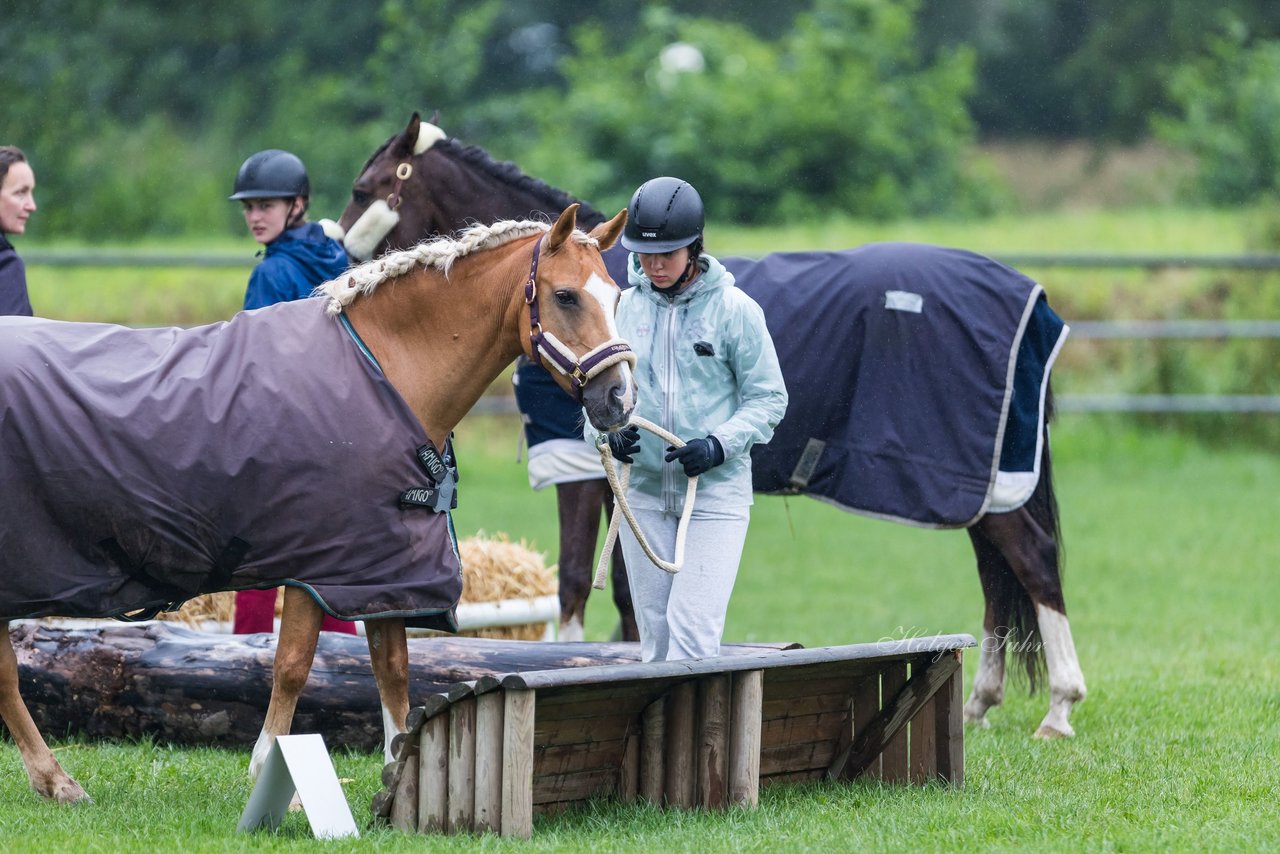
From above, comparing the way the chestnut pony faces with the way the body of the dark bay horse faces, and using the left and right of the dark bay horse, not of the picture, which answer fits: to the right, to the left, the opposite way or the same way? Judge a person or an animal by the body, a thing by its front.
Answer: the opposite way

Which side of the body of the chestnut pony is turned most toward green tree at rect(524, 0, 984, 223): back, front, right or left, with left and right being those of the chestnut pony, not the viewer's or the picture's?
left

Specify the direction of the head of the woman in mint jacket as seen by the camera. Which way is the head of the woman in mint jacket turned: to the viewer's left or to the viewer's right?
to the viewer's left

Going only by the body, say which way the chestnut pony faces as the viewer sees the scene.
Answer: to the viewer's right

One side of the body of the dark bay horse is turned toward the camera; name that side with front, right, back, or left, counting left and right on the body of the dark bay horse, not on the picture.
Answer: left

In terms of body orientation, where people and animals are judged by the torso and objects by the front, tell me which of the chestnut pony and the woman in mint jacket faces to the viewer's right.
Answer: the chestnut pony

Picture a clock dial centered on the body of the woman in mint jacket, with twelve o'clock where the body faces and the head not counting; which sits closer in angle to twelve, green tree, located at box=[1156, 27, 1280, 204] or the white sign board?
the white sign board
